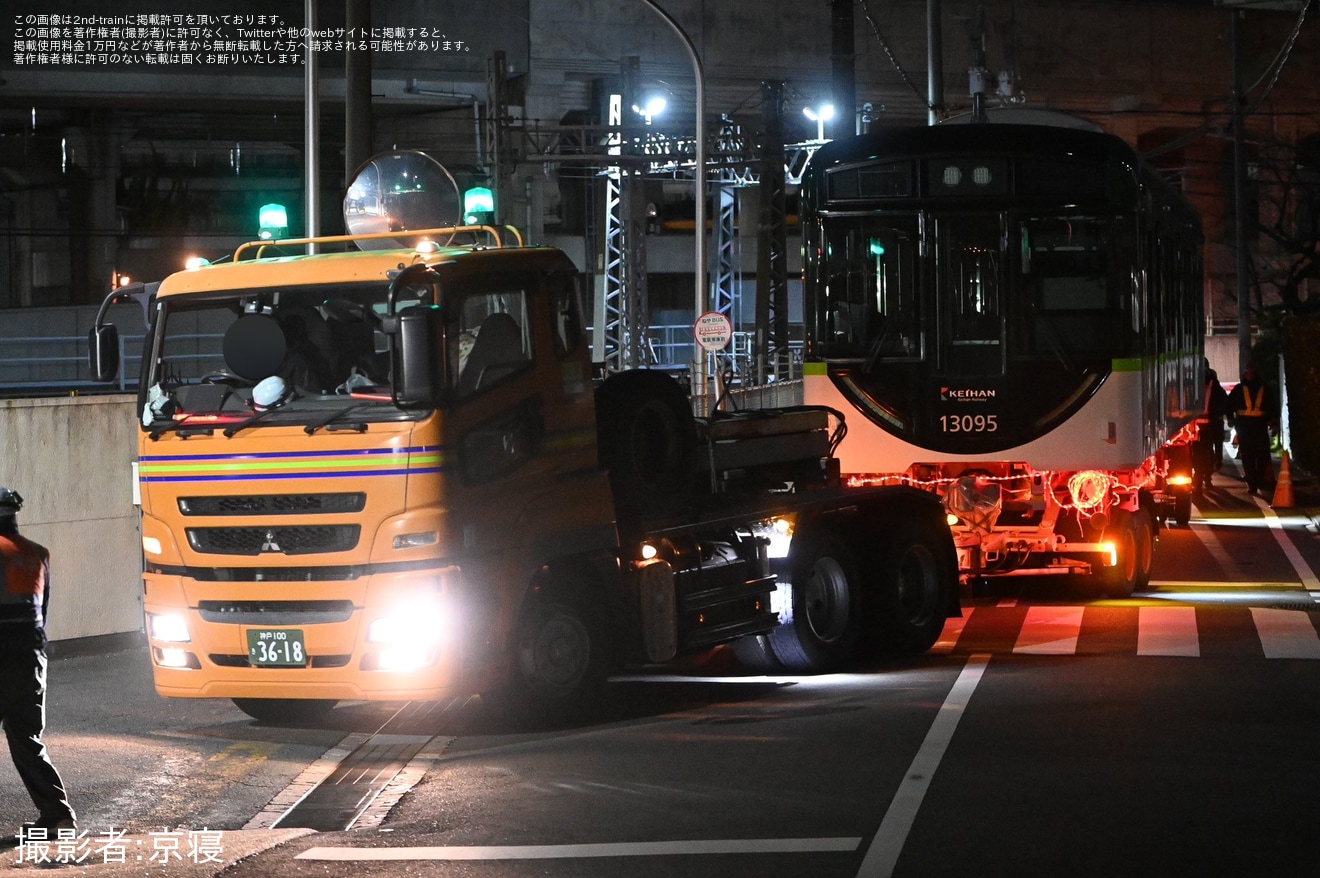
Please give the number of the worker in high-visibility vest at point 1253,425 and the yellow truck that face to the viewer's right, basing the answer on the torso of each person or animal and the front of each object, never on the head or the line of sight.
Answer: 0

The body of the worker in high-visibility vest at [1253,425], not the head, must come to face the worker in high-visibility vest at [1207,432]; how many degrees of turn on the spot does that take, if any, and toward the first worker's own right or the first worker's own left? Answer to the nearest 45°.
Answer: approximately 45° to the first worker's own right

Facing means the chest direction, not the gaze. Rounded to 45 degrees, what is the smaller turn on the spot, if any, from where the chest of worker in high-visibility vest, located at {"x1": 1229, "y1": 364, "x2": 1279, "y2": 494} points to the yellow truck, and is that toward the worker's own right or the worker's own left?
0° — they already face it

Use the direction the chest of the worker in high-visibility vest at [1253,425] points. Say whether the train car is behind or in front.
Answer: in front

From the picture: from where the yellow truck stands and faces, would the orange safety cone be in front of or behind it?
behind

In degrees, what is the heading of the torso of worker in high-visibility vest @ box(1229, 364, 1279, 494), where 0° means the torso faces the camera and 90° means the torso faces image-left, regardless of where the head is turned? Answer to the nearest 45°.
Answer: approximately 0°

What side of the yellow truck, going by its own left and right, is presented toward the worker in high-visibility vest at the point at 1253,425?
back

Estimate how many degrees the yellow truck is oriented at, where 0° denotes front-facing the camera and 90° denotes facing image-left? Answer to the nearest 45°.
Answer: approximately 45°

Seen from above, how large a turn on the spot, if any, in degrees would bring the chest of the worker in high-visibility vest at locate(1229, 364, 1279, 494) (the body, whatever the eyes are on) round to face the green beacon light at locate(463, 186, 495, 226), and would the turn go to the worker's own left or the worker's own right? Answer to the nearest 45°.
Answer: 0° — they already face it
